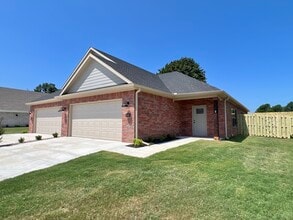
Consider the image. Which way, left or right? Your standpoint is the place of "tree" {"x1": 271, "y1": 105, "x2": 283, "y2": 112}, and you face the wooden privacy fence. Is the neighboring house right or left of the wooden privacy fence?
right

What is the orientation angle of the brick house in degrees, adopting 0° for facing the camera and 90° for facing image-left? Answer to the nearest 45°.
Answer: approximately 45°

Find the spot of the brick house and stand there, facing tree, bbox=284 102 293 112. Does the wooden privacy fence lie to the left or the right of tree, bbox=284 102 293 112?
right

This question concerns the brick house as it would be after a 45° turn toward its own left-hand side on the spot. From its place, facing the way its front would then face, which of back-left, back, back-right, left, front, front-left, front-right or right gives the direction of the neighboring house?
back-right

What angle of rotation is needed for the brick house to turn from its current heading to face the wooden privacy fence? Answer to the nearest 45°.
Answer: approximately 135° to its left

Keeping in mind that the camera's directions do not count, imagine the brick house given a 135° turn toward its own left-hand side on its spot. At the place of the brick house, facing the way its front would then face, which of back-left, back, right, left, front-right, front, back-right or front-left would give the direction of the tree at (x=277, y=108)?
front-left

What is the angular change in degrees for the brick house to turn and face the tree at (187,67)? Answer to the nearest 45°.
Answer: approximately 180°

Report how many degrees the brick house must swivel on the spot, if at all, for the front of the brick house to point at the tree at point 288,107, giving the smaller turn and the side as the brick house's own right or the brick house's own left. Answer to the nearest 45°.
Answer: approximately 180°
